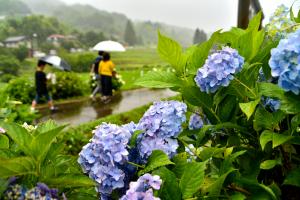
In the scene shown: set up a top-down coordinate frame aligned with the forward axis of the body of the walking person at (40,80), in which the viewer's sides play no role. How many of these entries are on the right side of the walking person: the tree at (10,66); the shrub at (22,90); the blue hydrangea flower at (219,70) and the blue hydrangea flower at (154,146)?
2
